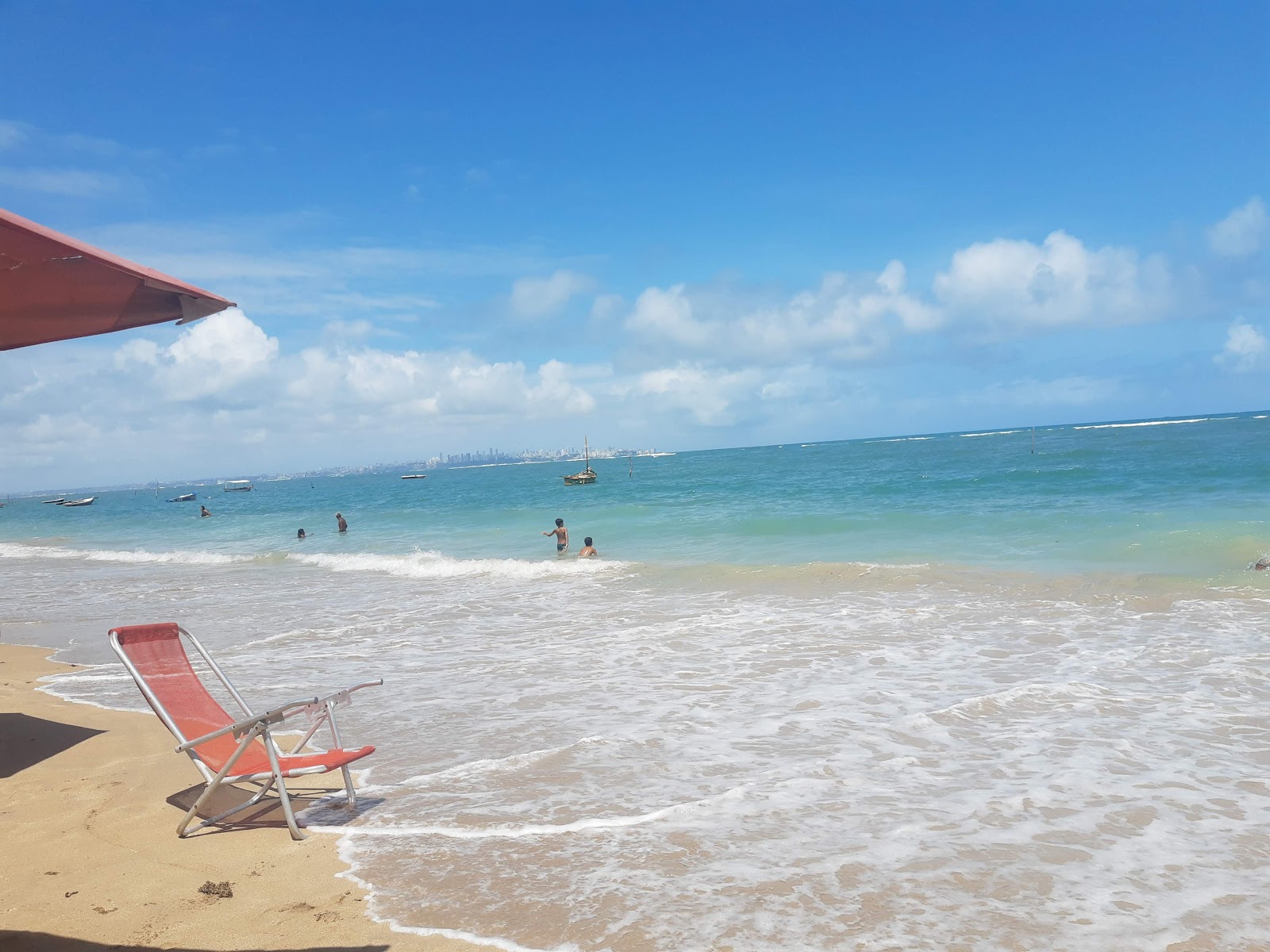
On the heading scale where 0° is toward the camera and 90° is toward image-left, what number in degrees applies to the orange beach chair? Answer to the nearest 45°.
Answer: approximately 315°
